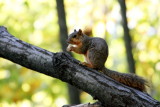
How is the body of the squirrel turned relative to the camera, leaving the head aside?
to the viewer's left

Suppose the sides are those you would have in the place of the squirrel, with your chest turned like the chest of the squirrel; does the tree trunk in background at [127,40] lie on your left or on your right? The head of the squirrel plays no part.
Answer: on your right

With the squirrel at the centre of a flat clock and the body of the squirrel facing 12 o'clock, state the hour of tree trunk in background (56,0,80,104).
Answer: The tree trunk in background is roughly at 2 o'clock from the squirrel.
